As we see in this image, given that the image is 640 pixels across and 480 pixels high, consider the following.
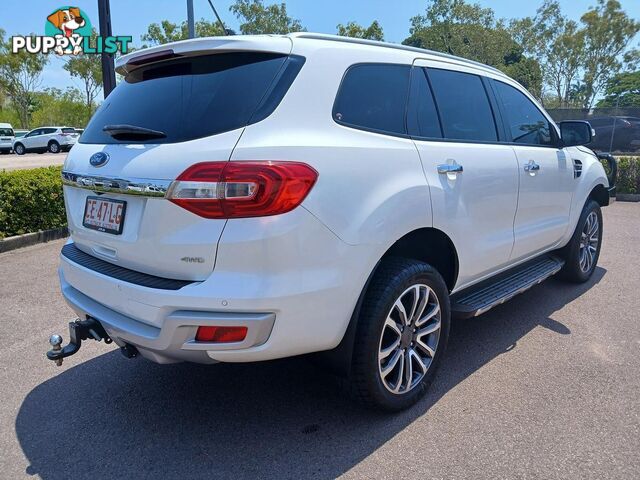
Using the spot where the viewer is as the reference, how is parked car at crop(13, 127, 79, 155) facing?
facing away from the viewer and to the left of the viewer

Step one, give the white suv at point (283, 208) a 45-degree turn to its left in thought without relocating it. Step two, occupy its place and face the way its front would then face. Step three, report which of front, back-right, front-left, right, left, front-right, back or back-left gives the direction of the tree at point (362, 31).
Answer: front

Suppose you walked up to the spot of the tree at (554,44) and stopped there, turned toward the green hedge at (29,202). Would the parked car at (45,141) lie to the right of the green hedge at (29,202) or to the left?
right

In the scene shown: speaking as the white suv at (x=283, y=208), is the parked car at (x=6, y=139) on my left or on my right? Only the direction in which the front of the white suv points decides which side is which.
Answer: on my left

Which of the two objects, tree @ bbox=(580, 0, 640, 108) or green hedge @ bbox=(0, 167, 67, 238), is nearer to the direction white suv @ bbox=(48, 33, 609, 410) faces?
the tree

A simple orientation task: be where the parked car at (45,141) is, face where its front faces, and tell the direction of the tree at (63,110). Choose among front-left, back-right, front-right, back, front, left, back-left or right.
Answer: front-right

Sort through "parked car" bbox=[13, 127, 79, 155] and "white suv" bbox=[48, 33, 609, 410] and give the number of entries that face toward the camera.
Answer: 0

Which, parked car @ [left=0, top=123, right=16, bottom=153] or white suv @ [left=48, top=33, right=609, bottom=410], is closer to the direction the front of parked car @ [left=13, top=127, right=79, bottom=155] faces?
the parked car

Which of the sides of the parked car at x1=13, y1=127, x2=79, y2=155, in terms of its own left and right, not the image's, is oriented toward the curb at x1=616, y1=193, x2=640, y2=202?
back

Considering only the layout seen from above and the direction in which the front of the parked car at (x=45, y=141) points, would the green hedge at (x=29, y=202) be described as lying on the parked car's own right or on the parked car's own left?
on the parked car's own left

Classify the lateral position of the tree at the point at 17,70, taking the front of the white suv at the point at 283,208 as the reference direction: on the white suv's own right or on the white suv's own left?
on the white suv's own left

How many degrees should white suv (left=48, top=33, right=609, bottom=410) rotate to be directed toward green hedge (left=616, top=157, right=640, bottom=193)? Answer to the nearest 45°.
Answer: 0° — it already faces it

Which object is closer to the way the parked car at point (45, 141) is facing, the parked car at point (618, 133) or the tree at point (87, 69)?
the tree

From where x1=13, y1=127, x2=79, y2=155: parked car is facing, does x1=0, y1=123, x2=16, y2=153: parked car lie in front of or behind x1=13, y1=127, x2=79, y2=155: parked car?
in front

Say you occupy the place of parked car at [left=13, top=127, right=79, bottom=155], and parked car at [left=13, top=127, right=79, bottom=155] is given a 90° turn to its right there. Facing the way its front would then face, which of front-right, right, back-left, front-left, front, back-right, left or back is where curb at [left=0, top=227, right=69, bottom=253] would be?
back-right

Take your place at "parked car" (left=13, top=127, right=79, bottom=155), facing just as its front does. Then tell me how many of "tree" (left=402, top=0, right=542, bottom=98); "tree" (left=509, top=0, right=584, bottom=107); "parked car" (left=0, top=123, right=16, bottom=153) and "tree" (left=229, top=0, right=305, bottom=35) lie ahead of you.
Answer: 1

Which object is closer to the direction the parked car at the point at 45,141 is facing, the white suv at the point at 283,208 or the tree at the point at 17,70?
the tree

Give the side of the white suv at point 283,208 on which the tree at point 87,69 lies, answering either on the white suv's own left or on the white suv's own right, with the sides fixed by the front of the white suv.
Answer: on the white suv's own left

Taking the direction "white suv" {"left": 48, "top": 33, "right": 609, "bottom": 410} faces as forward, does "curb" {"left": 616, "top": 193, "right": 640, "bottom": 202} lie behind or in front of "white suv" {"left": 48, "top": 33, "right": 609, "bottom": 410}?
in front

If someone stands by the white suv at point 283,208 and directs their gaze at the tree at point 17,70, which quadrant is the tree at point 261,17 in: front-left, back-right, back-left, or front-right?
front-right

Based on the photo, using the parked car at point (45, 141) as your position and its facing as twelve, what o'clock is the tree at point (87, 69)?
The tree is roughly at 2 o'clock from the parked car.
